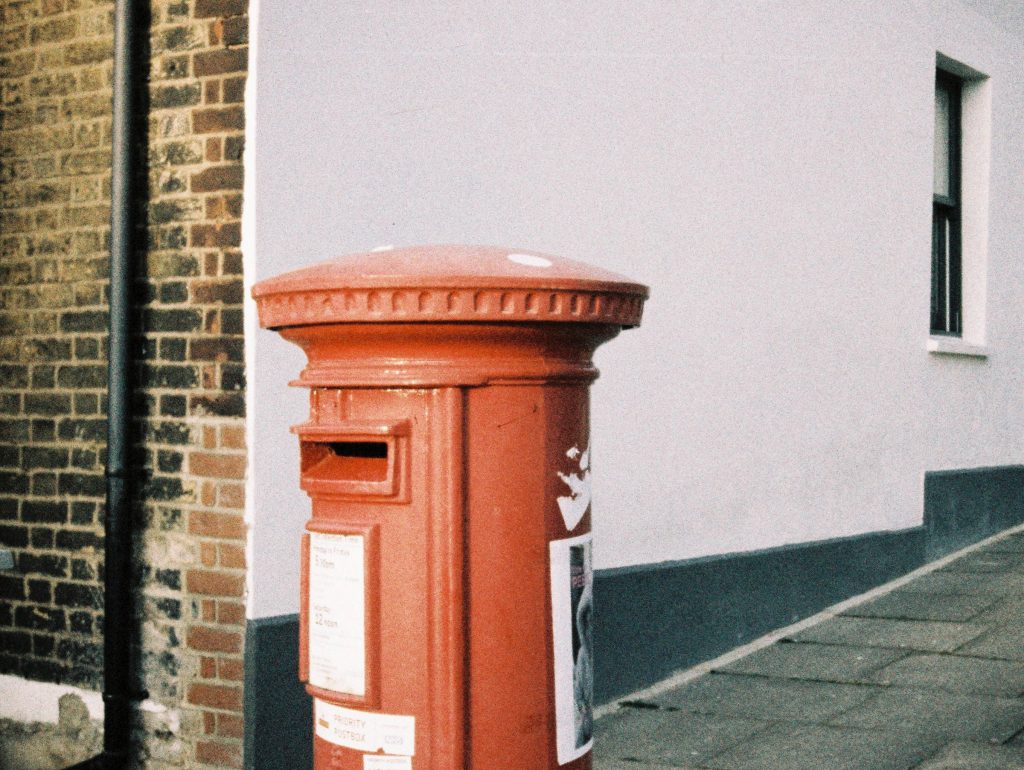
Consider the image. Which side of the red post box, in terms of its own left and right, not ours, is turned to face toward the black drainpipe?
right

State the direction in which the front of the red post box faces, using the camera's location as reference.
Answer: facing the viewer and to the left of the viewer

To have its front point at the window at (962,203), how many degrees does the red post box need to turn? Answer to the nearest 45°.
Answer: approximately 180°
